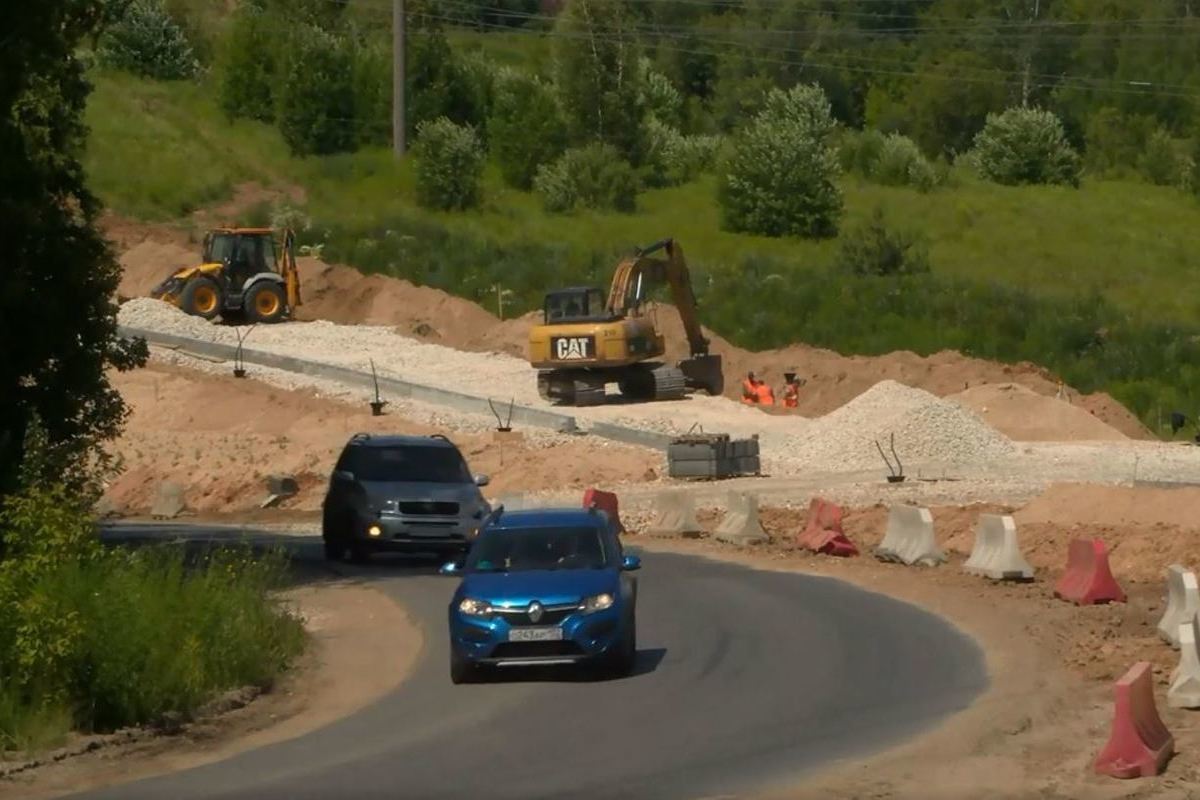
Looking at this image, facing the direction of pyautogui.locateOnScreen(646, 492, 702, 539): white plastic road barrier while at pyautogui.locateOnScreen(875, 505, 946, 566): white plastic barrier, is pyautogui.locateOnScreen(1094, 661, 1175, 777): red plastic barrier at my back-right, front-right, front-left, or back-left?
back-left

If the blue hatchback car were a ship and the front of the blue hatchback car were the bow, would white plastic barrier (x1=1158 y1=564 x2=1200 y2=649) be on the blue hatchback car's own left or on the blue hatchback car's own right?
on the blue hatchback car's own left

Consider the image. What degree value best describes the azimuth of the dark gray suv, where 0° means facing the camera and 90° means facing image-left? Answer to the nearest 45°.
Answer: approximately 315°

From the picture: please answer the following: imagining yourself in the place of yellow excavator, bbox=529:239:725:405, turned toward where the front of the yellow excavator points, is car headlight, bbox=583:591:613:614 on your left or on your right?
on your right

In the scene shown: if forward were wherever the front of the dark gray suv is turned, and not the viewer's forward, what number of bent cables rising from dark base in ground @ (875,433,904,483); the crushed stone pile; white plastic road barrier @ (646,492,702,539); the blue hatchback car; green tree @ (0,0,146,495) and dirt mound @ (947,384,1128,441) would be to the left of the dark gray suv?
4

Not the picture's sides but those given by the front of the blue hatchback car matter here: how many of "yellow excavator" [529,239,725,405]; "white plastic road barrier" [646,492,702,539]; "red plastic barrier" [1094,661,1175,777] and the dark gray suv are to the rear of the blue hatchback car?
3

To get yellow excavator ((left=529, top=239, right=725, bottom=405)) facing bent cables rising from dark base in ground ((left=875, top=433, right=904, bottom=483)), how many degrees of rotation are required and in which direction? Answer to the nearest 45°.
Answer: approximately 90° to its right

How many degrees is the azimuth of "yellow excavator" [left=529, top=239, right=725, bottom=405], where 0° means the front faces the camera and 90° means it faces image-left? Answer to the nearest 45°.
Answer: approximately 225°

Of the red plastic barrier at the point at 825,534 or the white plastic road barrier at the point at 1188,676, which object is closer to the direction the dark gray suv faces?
the white plastic road barrier

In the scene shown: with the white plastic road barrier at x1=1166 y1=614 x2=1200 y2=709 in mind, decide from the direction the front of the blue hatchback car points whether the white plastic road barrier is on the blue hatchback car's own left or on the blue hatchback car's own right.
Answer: on the blue hatchback car's own left

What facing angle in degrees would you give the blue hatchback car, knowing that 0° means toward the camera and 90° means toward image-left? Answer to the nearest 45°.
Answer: approximately 0°

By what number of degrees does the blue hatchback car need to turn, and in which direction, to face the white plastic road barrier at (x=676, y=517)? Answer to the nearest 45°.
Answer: approximately 180°

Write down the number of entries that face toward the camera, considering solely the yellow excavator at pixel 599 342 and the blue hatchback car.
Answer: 1

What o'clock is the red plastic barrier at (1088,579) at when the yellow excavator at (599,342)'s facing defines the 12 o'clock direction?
The red plastic barrier is roughly at 4 o'clock from the yellow excavator.

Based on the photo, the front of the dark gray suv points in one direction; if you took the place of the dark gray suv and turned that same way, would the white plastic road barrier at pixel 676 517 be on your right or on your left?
on your left
